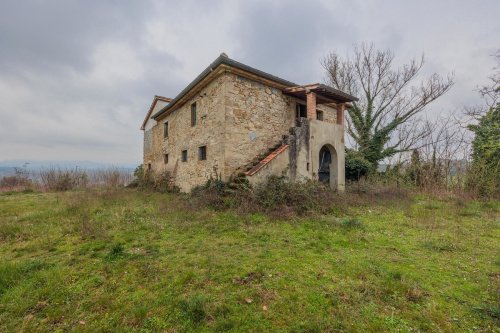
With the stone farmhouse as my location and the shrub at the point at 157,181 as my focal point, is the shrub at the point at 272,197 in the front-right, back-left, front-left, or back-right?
back-left

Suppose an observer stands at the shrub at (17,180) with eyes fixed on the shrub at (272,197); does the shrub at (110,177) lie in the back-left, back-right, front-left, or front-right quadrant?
front-left

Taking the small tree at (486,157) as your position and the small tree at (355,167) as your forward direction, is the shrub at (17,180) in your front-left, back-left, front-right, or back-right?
front-left

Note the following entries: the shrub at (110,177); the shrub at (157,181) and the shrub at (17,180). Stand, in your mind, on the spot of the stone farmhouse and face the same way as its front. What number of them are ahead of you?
0

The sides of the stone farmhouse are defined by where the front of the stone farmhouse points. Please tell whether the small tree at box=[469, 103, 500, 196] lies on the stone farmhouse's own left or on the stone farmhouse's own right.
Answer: on the stone farmhouse's own left

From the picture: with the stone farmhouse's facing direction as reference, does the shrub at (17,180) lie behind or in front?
behind

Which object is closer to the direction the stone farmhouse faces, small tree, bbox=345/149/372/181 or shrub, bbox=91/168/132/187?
the small tree

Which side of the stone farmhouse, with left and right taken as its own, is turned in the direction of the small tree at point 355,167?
left

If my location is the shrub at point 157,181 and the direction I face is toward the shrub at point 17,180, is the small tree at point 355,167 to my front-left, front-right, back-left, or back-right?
back-right

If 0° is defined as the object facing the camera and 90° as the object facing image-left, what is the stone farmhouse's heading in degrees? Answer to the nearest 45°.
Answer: approximately 315°

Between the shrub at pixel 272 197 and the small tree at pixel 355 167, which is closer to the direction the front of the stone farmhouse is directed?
the shrub

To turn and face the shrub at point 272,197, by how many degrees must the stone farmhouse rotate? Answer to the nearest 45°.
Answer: approximately 45° to its right

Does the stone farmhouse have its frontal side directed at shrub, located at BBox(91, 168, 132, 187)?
no
